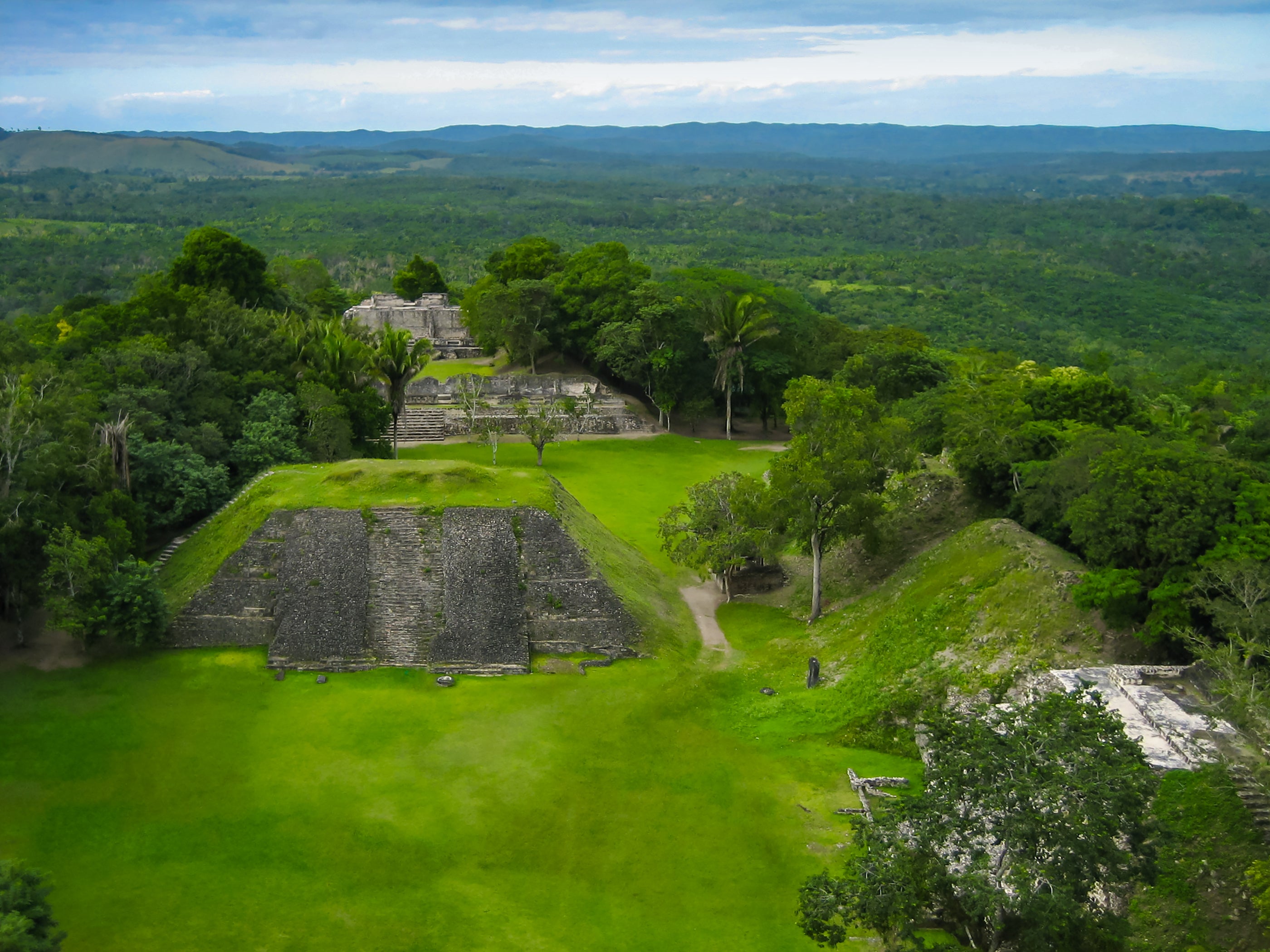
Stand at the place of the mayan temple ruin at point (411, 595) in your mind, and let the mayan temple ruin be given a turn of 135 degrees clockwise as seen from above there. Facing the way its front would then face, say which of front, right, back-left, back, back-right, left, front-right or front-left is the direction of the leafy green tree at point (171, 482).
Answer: front

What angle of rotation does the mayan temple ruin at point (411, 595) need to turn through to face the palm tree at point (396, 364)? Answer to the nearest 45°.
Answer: approximately 180°

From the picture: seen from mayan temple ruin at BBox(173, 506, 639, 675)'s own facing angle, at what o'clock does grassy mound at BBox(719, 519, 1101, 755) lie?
The grassy mound is roughly at 10 o'clock from the mayan temple ruin.

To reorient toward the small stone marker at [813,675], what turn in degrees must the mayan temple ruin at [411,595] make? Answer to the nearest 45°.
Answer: approximately 45° to its left

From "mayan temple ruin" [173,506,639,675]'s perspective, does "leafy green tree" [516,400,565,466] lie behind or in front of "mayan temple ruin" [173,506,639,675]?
behind

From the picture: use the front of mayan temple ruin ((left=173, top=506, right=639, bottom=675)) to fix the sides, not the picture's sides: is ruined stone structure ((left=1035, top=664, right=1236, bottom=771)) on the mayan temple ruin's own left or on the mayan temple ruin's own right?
on the mayan temple ruin's own left

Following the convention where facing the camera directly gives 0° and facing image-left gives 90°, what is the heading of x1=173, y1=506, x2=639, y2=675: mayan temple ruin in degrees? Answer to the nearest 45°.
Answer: approximately 0°

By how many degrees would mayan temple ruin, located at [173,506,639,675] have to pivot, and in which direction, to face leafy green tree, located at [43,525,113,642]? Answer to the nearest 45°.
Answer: approximately 90° to its right

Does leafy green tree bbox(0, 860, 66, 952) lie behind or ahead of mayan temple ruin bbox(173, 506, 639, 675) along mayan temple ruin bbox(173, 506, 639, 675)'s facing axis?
ahead

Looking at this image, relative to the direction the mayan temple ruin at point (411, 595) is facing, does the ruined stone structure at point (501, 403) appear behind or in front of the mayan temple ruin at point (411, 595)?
behind

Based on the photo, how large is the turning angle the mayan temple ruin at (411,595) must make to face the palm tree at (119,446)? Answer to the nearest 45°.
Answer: approximately 135° to its right

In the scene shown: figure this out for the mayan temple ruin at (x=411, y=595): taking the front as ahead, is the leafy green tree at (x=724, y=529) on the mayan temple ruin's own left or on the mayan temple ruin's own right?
on the mayan temple ruin's own left

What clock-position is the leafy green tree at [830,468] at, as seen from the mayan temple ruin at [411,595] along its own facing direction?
The leafy green tree is roughly at 9 o'clock from the mayan temple ruin.
